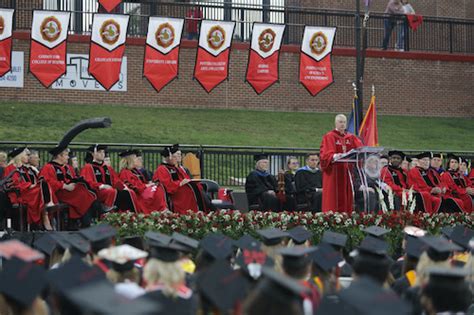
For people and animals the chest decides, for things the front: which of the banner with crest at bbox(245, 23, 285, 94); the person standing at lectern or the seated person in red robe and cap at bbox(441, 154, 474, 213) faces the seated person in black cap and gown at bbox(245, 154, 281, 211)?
the banner with crest

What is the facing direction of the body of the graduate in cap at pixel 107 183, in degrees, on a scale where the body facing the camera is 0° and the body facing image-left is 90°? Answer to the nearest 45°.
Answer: approximately 315°

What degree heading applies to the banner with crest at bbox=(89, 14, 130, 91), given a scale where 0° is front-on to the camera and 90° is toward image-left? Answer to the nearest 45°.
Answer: approximately 0°

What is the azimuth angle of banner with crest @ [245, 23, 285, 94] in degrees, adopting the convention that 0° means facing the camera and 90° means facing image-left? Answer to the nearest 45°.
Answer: approximately 0°

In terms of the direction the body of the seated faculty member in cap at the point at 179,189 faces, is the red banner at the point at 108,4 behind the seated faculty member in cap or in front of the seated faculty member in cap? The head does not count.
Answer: behind

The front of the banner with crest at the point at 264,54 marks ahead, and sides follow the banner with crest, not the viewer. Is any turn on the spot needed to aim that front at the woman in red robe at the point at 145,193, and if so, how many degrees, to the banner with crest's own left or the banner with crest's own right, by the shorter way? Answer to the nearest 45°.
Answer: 0° — it already faces them

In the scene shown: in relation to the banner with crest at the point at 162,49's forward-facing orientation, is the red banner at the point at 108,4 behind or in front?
behind
